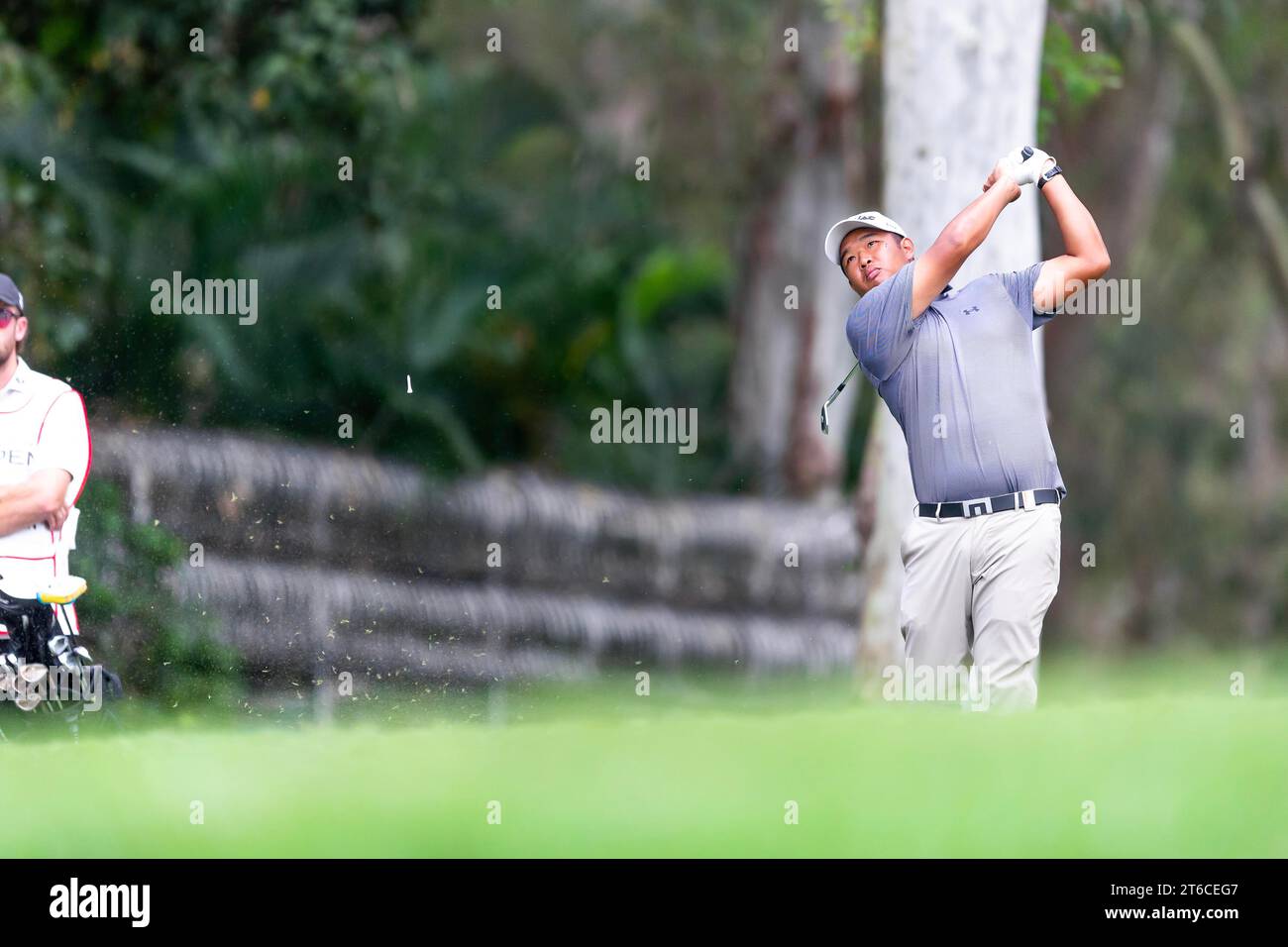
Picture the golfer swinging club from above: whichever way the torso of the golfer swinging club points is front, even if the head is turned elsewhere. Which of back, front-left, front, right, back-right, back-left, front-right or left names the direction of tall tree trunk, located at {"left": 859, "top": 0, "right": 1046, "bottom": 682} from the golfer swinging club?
back

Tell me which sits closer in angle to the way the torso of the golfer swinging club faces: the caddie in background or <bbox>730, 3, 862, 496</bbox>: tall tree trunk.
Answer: the caddie in background

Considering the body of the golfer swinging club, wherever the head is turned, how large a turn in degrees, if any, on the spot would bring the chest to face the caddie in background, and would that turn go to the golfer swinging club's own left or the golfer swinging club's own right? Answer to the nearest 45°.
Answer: approximately 90° to the golfer swinging club's own right

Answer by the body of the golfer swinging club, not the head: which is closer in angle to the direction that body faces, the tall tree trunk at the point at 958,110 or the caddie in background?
the caddie in background

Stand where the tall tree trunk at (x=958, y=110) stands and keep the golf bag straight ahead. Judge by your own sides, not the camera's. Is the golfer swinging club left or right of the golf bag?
left

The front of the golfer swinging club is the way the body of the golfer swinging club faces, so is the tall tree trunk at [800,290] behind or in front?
behind

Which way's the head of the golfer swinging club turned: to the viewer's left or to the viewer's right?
to the viewer's left

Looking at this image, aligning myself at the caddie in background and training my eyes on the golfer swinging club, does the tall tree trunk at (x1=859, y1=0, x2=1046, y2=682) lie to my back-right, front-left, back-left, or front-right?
front-left

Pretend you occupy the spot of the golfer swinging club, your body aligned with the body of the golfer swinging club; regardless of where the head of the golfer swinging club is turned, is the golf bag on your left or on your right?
on your right

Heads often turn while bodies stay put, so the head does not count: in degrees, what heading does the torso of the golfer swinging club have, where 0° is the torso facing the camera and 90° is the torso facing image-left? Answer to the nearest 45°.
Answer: approximately 0°
